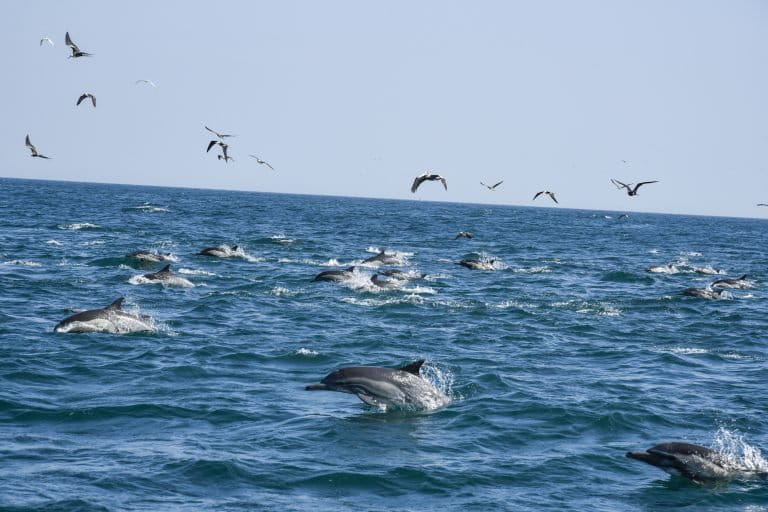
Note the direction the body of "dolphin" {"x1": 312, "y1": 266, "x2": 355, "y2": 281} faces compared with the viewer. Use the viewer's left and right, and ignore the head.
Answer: facing to the left of the viewer

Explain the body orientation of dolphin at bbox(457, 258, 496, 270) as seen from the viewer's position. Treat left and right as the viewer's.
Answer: facing to the left of the viewer

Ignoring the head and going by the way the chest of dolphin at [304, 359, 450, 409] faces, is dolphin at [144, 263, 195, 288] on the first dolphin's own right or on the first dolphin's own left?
on the first dolphin's own right

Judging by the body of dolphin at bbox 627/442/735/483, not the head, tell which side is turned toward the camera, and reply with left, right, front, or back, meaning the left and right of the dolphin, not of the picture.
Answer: left

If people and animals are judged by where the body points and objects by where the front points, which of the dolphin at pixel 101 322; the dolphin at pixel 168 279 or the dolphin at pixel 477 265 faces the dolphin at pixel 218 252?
the dolphin at pixel 477 265

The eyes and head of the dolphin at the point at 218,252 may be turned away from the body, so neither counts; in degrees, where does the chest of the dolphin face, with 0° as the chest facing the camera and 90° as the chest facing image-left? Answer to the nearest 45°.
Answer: approximately 90°

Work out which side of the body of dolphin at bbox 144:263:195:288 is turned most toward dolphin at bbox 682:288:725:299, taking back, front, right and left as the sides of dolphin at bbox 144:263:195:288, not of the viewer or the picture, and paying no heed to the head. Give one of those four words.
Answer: back

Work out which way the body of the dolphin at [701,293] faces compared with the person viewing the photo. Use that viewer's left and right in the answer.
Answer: facing to the left of the viewer

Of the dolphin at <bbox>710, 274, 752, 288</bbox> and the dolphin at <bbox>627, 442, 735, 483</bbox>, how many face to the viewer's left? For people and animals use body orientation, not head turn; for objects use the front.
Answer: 2

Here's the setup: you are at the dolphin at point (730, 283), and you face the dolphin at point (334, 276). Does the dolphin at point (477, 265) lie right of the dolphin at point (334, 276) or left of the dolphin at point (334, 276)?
right

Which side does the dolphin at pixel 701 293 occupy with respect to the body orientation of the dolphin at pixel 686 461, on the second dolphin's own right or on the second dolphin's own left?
on the second dolphin's own right

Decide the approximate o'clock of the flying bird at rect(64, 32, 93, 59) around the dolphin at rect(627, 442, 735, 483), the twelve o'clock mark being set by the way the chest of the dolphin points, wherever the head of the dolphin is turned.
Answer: The flying bird is roughly at 1 o'clock from the dolphin.

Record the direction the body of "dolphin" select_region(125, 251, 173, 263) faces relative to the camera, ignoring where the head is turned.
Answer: to the viewer's left

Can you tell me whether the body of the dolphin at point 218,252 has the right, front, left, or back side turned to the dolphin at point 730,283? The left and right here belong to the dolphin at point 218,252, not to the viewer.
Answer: back

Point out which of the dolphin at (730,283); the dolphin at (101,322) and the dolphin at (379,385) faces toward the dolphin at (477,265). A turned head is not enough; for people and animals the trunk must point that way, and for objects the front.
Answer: the dolphin at (730,283)

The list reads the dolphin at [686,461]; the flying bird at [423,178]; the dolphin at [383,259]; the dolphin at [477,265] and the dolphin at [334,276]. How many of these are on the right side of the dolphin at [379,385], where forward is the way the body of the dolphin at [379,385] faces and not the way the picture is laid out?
4

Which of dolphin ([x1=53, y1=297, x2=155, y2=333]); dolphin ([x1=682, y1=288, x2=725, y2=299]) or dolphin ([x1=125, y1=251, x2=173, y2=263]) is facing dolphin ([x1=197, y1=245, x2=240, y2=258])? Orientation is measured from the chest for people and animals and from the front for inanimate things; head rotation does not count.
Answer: dolphin ([x1=682, y1=288, x2=725, y2=299])
